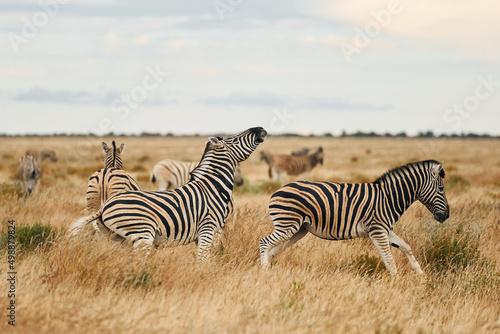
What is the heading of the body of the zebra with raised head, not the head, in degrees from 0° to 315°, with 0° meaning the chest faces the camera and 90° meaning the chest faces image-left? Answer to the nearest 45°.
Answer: approximately 270°

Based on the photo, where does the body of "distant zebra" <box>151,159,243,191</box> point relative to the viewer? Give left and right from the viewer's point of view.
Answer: facing to the right of the viewer

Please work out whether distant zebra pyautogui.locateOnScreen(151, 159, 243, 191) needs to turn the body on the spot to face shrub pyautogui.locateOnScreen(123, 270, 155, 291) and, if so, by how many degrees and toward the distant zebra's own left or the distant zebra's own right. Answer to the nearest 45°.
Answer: approximately 90° to the distant zebra's own right

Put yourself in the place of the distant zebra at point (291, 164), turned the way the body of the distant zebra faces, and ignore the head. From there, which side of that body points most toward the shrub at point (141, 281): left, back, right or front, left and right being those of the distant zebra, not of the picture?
right

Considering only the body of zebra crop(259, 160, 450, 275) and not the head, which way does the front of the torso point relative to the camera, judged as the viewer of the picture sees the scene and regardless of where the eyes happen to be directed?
to the viewer's right

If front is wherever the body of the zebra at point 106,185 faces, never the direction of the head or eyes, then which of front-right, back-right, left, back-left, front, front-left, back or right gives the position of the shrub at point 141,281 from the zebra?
back

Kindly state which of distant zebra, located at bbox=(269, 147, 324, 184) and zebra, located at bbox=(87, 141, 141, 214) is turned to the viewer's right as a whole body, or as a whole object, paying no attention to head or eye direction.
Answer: the distant zebra

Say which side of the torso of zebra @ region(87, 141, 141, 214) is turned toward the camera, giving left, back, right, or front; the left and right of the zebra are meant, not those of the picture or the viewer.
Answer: back

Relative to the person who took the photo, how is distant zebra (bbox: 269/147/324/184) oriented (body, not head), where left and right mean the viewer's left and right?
facing to the right of the viewer

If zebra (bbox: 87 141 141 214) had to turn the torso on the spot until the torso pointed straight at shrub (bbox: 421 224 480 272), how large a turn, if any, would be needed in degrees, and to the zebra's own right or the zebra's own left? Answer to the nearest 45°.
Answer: approximately 90° to the zebra's own right

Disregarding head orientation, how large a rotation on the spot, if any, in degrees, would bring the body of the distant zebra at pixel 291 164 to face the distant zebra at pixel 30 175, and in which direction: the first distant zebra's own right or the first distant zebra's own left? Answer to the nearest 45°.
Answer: approximately 135° to the first distant zebra's own right

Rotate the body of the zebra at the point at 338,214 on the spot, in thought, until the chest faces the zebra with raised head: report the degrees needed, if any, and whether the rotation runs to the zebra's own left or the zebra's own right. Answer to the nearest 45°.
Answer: approximately 135° to the zebra's own right
